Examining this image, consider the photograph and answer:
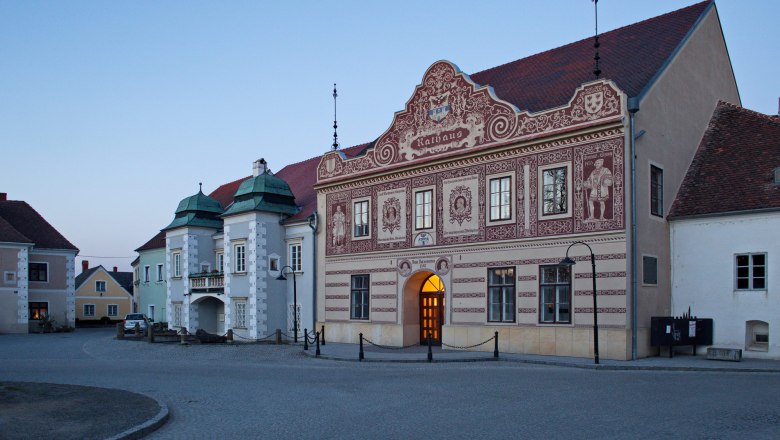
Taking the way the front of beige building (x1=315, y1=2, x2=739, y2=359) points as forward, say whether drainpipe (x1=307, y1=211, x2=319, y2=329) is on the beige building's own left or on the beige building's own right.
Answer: on the beige building's own right

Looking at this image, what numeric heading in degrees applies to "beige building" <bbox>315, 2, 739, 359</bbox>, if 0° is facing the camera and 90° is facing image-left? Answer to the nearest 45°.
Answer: approximately 45°
